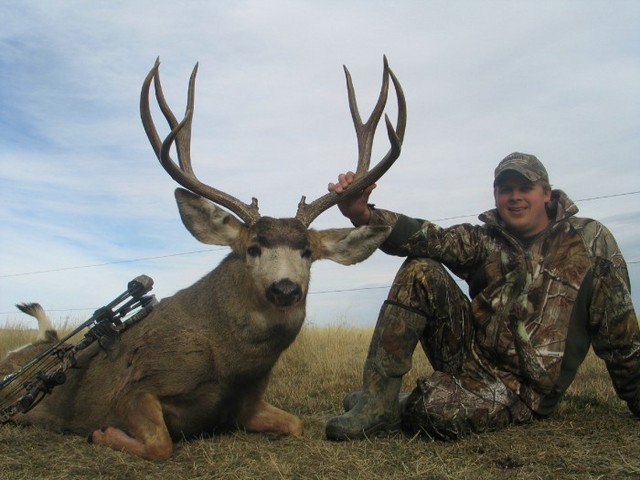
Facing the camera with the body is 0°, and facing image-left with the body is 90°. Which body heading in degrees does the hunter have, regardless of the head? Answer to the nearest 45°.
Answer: approximately 45°

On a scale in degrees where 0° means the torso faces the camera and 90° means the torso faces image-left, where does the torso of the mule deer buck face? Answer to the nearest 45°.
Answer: approximately 315°
